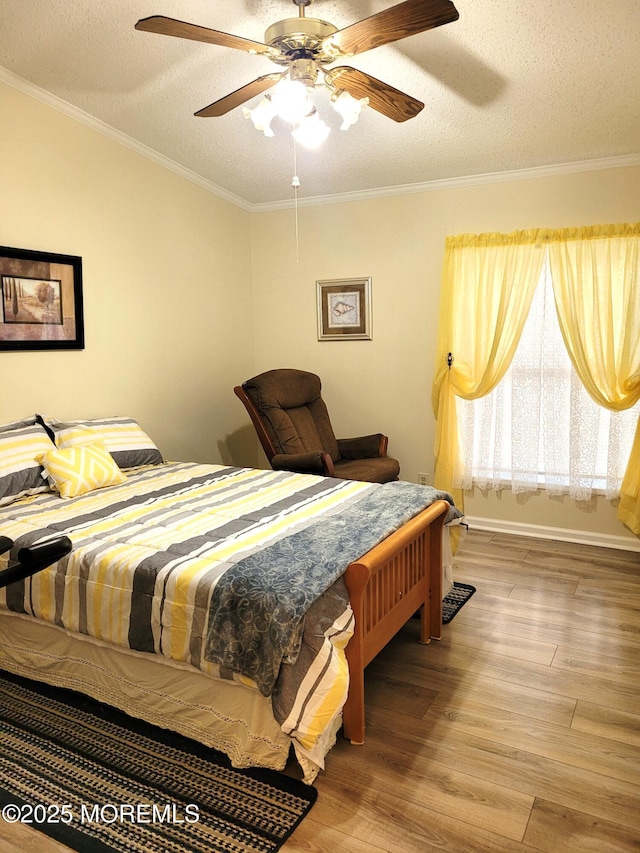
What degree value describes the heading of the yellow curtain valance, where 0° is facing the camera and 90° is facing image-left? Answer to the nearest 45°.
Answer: approximately 0°

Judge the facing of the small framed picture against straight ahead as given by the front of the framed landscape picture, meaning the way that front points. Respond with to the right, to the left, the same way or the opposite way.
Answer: to the right

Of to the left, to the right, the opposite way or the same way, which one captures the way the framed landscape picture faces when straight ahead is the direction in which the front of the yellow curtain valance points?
to the left

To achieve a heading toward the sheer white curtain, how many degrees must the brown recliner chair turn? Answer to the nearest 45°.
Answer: approximately 45° to its left

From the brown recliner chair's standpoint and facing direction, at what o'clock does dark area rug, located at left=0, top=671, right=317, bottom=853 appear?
The dark area rug is roughly at 2 o'clock from the brown recliner chair.

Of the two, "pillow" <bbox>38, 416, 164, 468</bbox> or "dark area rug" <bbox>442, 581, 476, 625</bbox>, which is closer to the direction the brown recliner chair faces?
the dark area rug

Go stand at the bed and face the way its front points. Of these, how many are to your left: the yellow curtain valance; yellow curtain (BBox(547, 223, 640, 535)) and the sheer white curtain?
3

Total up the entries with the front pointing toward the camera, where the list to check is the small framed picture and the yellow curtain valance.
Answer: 2
